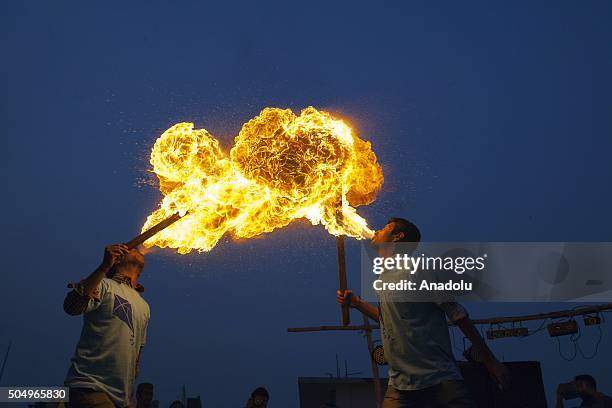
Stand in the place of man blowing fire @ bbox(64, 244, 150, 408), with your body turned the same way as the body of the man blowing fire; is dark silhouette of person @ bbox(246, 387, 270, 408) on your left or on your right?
on your left

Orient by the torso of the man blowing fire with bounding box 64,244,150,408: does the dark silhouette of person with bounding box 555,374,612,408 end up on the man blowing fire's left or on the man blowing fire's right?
on the man blowing fire's left

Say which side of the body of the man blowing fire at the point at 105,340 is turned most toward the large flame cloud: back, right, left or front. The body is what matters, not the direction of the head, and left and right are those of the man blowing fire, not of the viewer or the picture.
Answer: left

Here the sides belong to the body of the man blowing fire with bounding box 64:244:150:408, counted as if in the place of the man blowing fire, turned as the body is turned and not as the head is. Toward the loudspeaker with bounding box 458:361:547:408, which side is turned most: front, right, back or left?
left

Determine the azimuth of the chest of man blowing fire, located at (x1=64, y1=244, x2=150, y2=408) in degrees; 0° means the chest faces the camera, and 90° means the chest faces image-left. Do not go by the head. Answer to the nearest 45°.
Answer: approximately 315°

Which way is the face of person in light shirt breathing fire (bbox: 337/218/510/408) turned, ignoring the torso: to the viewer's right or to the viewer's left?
to the viewer's left

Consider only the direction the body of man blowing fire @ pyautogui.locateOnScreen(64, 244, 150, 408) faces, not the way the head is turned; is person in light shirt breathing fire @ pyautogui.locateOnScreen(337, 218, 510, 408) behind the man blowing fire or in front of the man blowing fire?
in front
